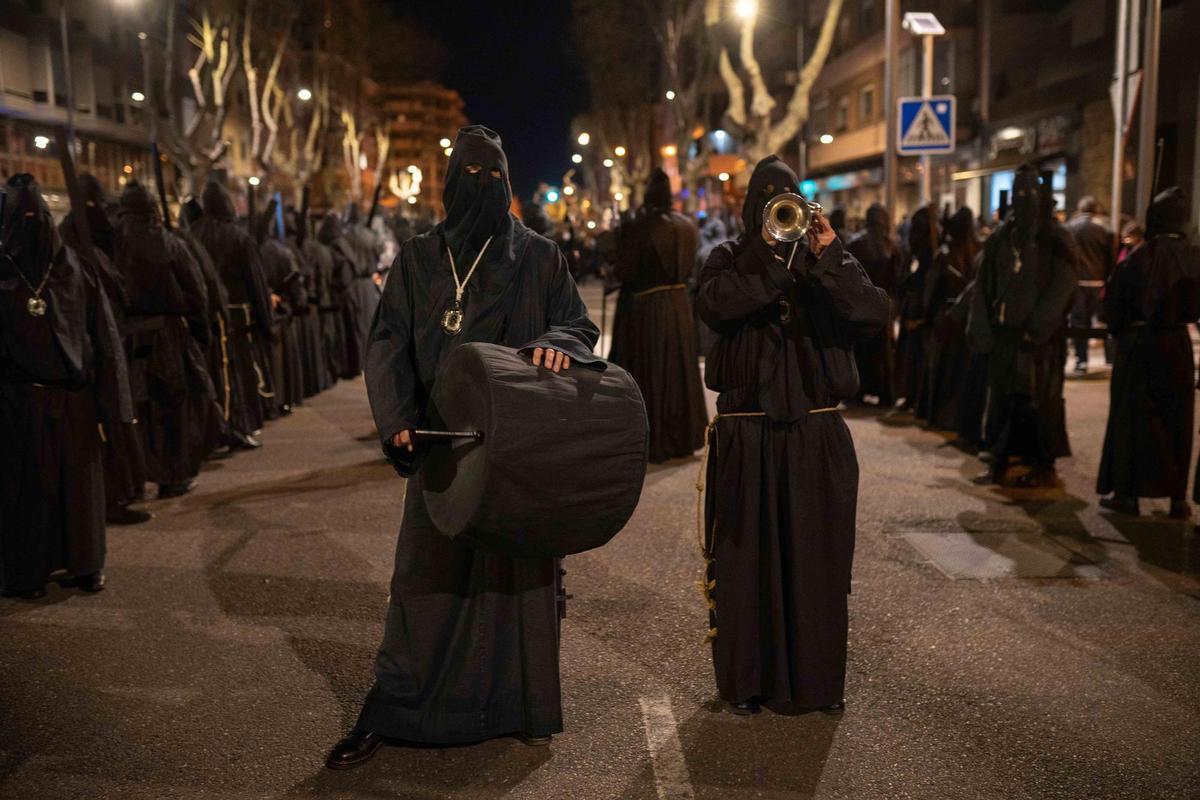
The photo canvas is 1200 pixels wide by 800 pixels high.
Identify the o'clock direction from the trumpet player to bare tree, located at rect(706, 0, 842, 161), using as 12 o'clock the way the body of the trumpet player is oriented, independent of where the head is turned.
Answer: The bare tree is roughly at 6 o'clock from the trumpet player.

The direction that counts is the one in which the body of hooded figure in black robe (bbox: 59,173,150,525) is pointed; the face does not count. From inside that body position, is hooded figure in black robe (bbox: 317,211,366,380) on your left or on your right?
on your left

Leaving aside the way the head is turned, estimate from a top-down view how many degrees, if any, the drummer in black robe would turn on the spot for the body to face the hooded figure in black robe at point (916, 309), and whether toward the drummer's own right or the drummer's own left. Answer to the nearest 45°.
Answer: approximately 135° to the drummer's own left

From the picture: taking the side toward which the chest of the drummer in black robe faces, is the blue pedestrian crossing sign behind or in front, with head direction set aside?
behind
